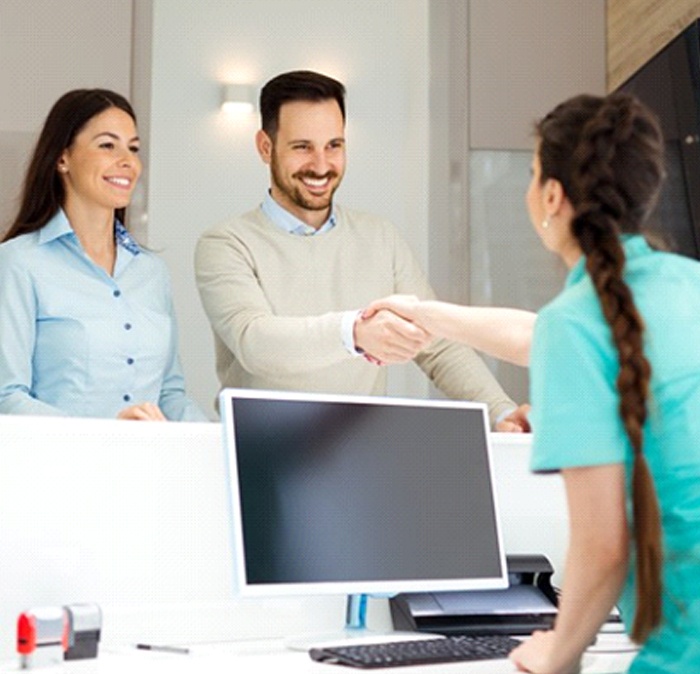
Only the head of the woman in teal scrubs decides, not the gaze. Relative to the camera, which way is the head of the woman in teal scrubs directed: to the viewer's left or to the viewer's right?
to the viewer's left

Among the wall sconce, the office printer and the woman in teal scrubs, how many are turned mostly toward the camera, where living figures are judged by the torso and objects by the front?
2

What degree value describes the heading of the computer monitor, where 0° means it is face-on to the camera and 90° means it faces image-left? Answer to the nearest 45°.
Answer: approximately 315°

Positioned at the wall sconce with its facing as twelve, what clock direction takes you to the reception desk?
The reception desk is roughly at 12 o'clock from the wall sconce.

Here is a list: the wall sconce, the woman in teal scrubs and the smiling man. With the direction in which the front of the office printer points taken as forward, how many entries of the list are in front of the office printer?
1

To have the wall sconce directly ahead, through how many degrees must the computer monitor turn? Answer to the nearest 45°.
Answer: approximately 135° to its left

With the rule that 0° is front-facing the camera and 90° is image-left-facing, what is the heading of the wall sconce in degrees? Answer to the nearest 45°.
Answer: approximately 0°

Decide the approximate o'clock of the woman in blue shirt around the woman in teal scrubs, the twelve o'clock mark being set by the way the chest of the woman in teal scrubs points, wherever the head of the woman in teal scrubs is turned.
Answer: The woman in blue shirt is roughly at 12 o'clock from the woman in teal scrubs.

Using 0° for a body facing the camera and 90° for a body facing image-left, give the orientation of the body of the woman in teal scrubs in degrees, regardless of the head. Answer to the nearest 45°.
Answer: approximately 135°

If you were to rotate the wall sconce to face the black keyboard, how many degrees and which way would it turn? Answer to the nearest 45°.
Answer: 0° — it already faces it

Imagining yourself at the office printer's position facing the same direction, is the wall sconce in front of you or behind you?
behind

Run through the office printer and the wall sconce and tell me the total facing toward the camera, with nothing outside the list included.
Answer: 2

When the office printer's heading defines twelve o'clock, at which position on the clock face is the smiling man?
The smiling man is roughly at 5 o'clock from the office printer.
